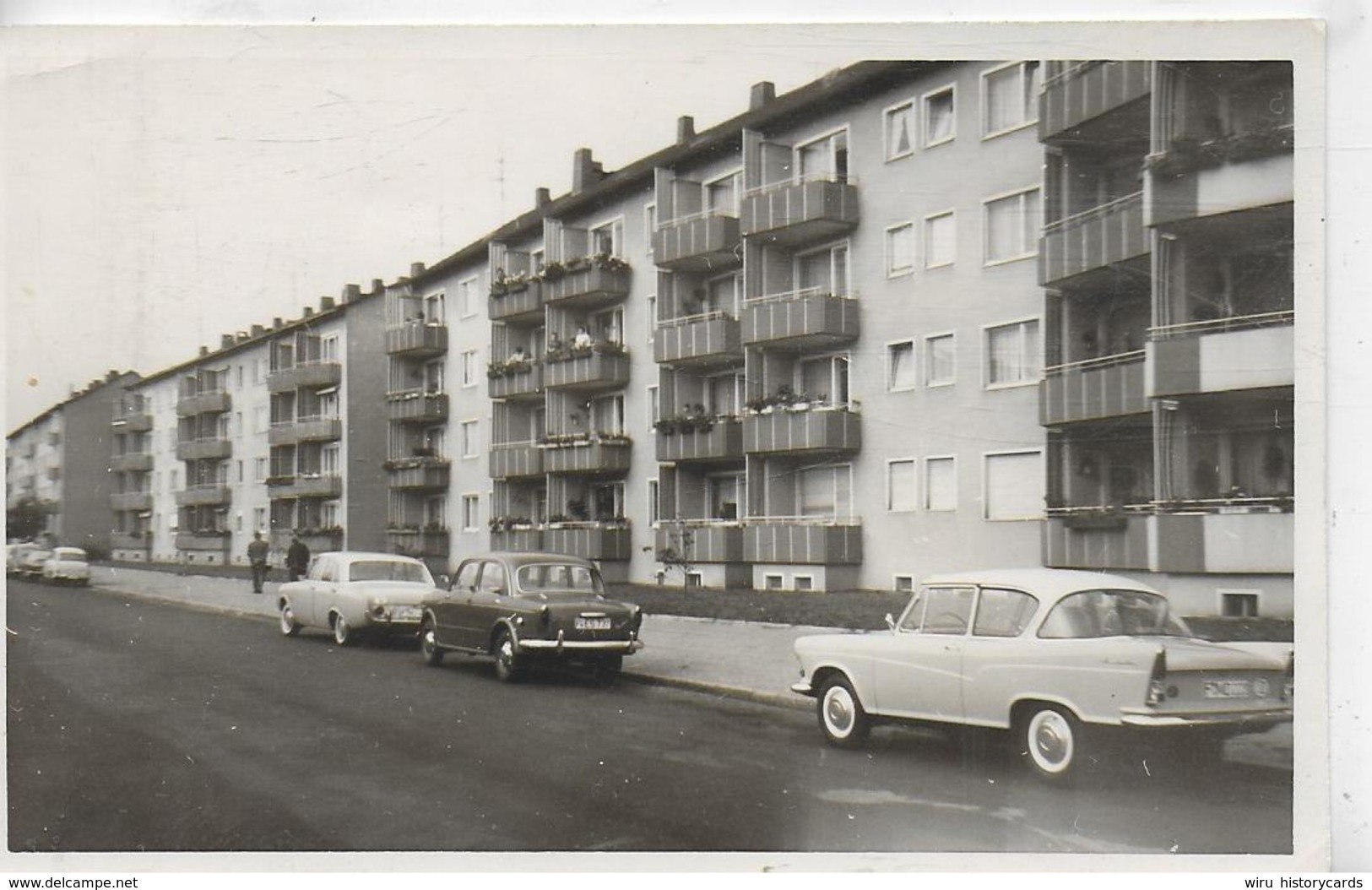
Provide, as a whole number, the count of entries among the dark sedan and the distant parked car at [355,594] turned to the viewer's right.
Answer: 0

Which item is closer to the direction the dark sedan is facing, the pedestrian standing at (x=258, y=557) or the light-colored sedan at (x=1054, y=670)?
the pedestrian standing

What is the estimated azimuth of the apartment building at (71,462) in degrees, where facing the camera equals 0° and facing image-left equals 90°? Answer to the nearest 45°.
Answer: approximately 45°
